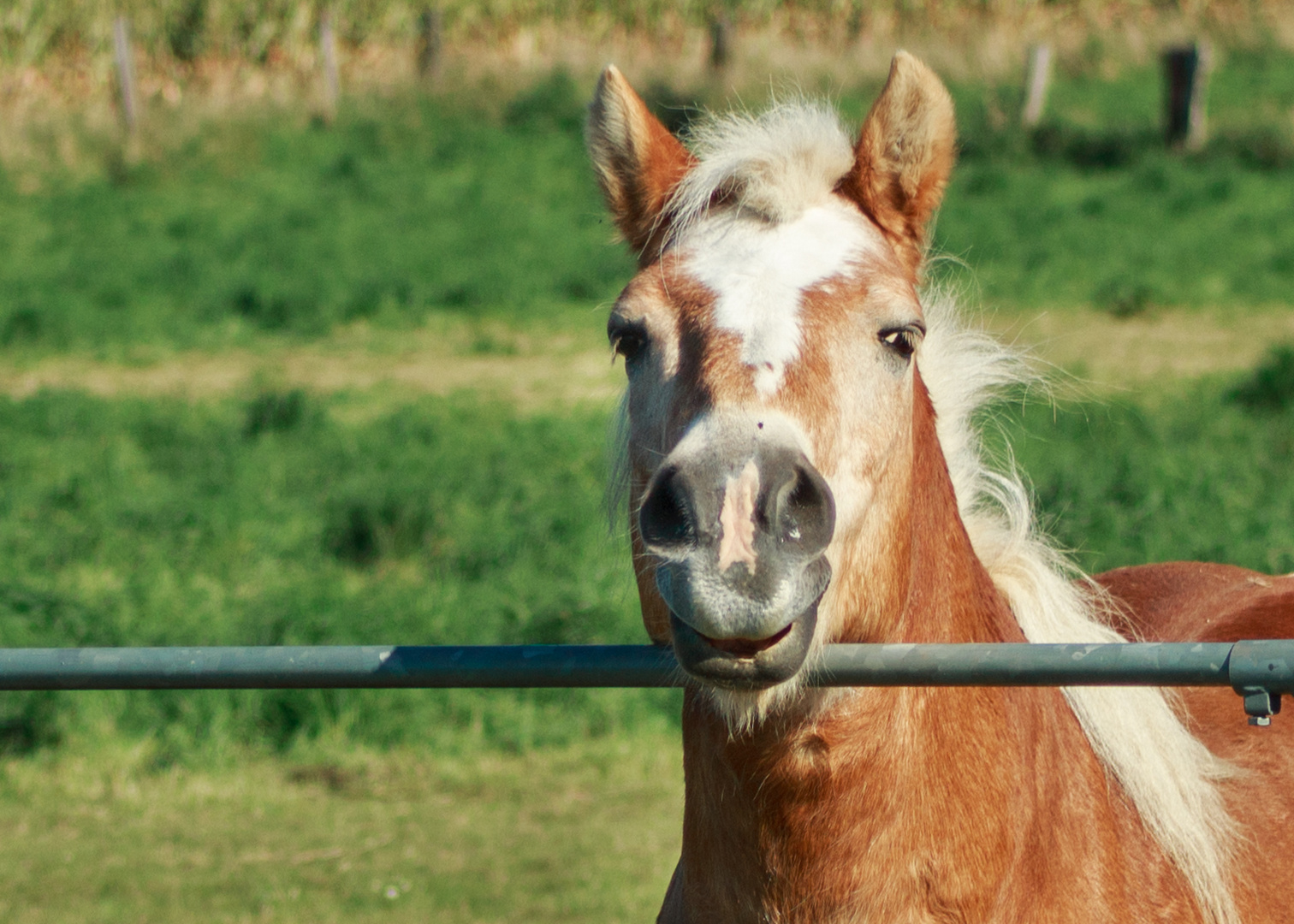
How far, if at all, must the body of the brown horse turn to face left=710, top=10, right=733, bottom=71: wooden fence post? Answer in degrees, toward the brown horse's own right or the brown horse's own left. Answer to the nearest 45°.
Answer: approximately 135° to the brown horse's own right

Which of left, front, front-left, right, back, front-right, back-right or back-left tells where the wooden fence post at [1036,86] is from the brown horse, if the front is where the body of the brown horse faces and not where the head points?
back-right

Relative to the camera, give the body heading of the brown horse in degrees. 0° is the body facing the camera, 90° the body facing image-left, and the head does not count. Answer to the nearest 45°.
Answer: approximately 45°

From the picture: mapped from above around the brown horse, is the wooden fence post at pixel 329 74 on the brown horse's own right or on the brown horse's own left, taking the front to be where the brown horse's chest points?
on the brown horse's own right

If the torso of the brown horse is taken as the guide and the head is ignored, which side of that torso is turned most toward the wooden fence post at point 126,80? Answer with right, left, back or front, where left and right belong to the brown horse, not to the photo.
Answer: right

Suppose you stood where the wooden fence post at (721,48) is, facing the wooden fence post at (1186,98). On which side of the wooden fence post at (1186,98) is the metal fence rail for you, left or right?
right

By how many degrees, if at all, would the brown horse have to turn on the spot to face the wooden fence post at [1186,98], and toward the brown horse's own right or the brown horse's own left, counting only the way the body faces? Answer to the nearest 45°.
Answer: approximately 135° to the brown horse's own right
